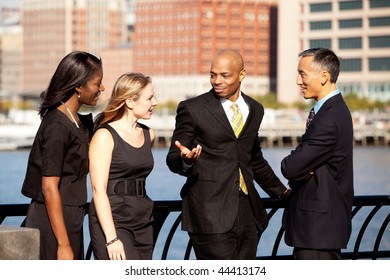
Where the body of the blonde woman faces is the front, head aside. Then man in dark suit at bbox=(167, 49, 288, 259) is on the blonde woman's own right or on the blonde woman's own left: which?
on the blonde woman's own left

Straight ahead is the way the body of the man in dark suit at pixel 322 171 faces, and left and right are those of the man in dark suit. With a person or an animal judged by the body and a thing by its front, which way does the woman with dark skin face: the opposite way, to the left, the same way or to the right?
the opposite way

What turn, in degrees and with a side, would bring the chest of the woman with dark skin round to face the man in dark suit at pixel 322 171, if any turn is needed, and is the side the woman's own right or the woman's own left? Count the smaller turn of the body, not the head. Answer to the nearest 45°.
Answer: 0° — they already face them

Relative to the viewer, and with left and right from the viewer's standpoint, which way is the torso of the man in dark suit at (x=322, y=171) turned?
facing to the left of the viewer

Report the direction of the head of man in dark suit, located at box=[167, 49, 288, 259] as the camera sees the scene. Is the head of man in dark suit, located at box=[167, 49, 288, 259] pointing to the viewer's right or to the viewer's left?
to the viewer's left

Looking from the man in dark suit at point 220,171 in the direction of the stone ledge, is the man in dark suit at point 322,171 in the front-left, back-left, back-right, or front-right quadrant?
back-left

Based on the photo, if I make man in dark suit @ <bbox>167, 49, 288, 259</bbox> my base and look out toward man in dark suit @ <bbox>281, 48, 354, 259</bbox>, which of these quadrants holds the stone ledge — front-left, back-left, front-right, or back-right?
back-right

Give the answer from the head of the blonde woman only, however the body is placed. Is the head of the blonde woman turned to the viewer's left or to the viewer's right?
to the viewer's right

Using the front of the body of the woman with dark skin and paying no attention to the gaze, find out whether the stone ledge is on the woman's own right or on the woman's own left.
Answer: on the woman's own right

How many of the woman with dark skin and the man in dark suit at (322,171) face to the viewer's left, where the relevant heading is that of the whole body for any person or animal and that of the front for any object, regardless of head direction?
1

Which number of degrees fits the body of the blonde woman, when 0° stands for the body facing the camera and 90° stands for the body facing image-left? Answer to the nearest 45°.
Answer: approximately 315°

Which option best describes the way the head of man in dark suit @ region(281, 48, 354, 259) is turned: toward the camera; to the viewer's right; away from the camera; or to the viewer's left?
to the viewer's left

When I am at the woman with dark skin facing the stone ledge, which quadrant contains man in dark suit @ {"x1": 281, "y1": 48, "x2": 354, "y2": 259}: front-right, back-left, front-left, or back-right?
back-left

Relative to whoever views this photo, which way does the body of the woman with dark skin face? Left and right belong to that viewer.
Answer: facing to the right of the viewer
